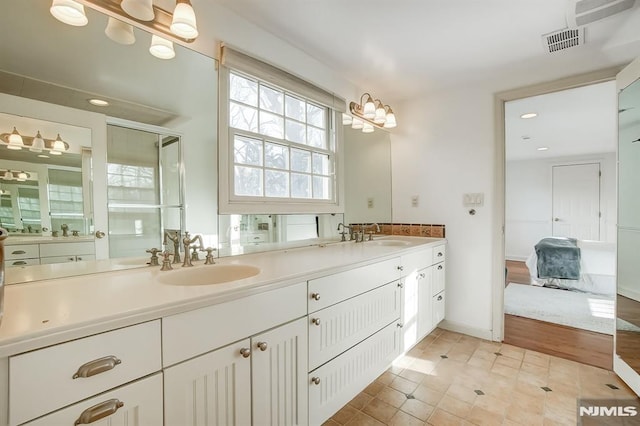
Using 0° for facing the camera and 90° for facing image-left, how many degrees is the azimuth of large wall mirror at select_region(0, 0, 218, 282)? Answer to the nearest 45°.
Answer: approximately 315°

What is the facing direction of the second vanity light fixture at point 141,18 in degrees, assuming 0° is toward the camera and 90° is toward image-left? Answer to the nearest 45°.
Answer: approximately 315°

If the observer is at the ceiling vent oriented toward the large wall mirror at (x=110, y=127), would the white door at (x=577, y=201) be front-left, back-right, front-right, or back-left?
back-right
